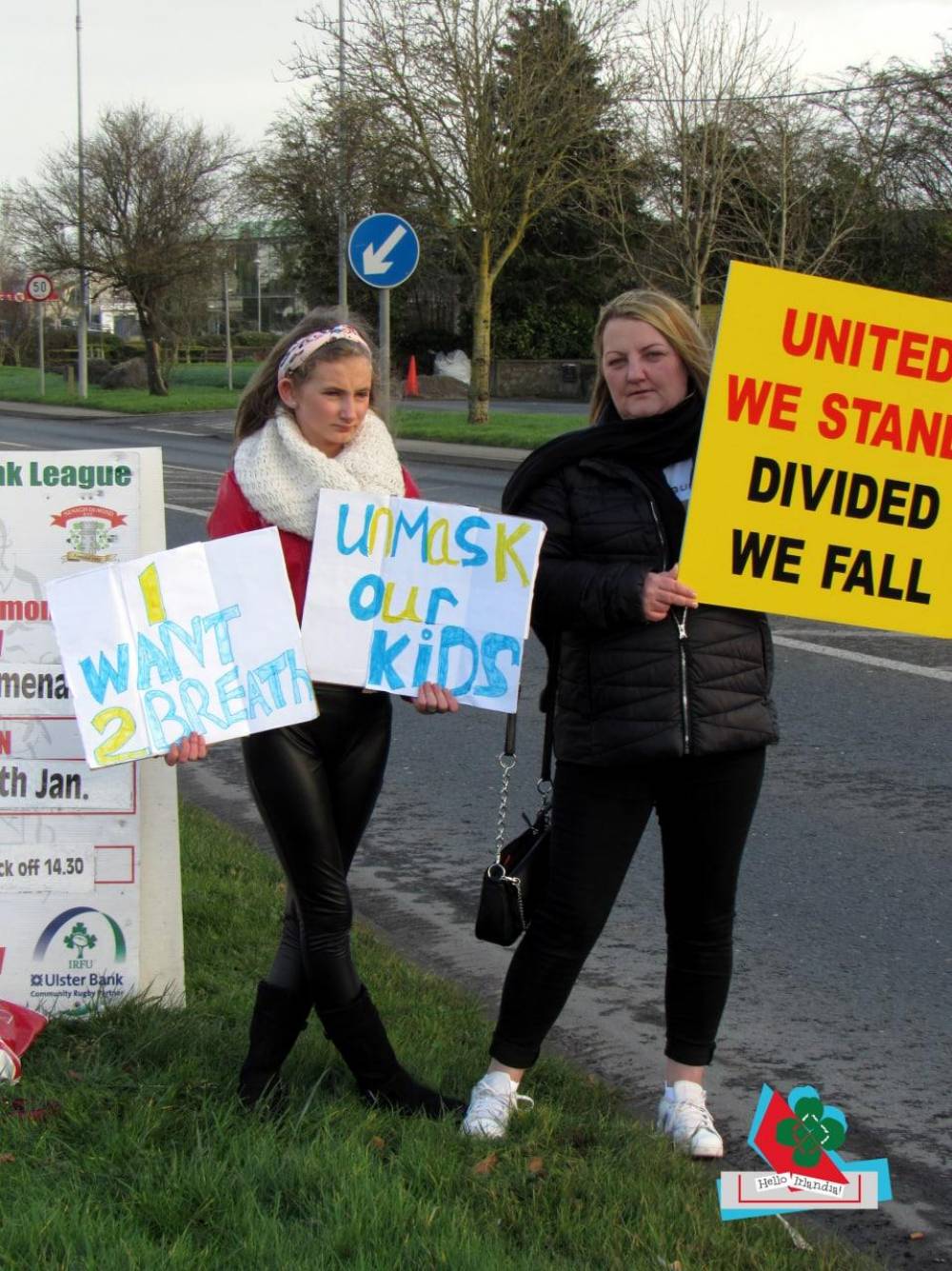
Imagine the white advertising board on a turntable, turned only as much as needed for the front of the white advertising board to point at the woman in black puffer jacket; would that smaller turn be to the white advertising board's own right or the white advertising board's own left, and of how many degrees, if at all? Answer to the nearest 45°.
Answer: approximately 45° to the white advertising board's own left

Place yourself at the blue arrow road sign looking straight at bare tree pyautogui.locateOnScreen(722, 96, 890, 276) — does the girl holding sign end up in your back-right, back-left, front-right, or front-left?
back-right

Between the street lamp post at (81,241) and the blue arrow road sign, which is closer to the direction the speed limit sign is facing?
the blue arrow road sign

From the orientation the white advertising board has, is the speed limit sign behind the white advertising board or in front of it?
behind

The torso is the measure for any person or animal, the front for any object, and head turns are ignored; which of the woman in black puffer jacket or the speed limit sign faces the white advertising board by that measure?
the speed limit sign

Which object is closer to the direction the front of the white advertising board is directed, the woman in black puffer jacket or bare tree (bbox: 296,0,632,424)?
the woman in black puffer jacket

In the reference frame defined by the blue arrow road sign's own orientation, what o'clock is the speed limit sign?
The speed limit sign is roughly at 5 o'clock from the blue arrow road sign.

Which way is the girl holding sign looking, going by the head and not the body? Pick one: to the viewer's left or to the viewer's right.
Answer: to the viewer's right

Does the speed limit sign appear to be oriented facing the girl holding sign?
yes

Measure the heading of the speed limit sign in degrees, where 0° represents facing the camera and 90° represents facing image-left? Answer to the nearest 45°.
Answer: approximately 0°

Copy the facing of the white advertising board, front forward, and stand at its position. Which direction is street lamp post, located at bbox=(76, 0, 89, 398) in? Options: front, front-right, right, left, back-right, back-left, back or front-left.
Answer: back
